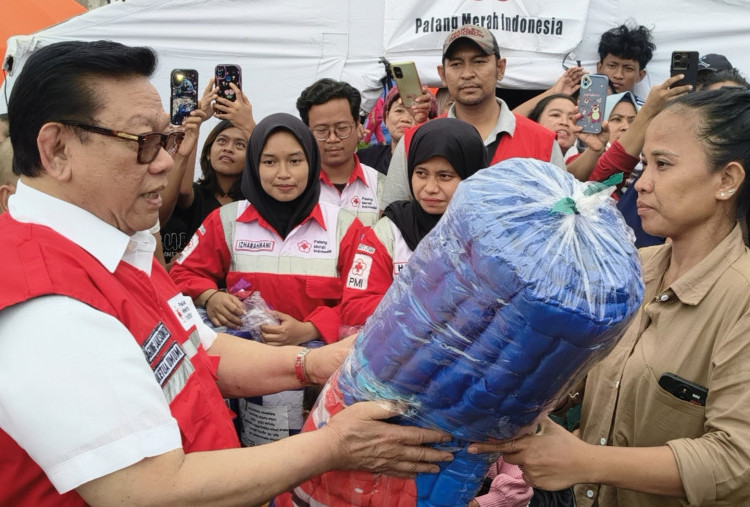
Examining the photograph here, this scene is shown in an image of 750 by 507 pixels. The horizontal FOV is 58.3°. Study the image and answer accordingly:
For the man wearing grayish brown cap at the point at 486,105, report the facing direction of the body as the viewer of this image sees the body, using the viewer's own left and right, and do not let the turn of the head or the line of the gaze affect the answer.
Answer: facing the viewer

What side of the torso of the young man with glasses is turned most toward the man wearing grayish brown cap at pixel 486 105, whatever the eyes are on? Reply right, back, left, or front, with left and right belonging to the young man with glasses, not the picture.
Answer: left

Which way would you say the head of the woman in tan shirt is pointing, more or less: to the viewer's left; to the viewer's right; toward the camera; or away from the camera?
to the viewer's left

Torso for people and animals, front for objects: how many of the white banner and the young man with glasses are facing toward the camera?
2

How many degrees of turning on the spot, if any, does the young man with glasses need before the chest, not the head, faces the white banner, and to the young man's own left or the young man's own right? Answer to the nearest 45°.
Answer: approximately 135° to the young man's own left

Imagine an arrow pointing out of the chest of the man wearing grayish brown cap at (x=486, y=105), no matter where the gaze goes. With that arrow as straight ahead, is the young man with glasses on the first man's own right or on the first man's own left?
on the first man's own right

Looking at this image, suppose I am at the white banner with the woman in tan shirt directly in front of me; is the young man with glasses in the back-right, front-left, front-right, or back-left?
front-right

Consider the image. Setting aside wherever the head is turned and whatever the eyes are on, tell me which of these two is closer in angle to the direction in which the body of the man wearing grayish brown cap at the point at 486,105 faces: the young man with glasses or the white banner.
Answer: the young man with glasses

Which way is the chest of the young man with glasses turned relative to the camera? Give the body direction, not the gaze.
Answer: toward the camera

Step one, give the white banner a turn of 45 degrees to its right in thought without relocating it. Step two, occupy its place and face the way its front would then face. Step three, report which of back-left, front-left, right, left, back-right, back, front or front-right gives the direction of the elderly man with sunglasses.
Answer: front-left

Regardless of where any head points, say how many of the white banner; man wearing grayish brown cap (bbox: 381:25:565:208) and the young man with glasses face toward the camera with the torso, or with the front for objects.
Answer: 3

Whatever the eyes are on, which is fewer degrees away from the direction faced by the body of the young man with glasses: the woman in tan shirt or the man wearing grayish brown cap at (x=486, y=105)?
the woman in tan shirt

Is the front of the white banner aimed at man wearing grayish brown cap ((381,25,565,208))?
yes
